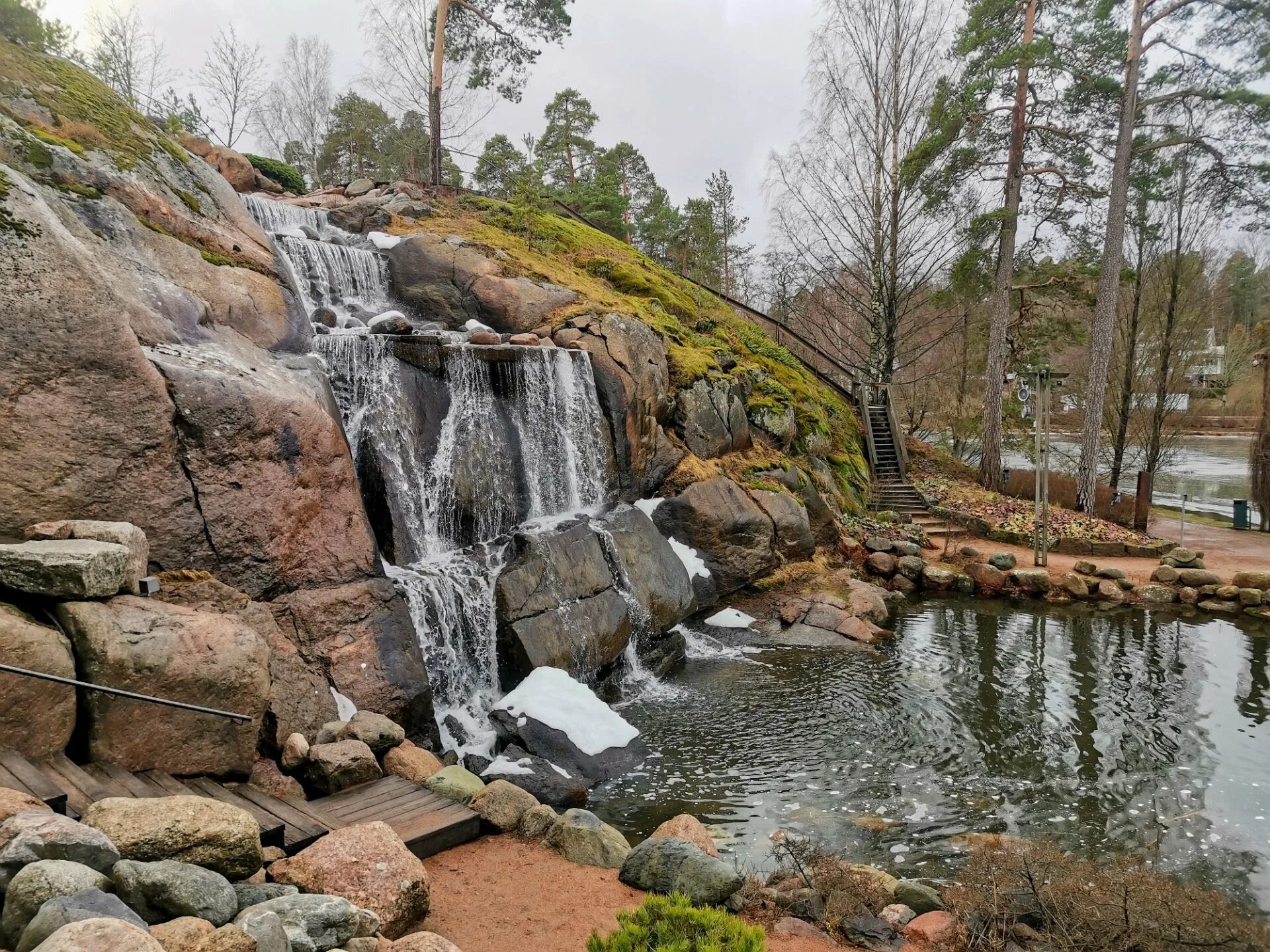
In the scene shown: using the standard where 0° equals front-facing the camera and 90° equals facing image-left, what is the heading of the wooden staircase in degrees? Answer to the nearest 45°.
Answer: approximately 0°

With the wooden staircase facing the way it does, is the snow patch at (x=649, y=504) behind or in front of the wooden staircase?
in front

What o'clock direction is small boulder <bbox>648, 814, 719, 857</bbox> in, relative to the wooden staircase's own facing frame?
The small boulder is roughly at 12 o'clock from the wooden staircase.

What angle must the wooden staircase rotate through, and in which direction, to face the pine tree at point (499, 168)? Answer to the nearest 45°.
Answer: approximately 90° to its right

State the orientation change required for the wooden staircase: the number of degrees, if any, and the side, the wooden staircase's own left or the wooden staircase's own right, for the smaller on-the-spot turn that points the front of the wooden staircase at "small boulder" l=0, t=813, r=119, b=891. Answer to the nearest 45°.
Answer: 0° — it already faces it

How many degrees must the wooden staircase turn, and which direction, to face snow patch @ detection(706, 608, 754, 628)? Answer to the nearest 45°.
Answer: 0° — it already faces it

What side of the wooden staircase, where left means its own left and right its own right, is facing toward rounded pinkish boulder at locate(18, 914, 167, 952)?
front

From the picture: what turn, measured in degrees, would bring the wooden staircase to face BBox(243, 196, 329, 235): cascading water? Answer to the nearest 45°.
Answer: approximately 45° to its right

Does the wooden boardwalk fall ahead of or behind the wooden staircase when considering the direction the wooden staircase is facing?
ahead
